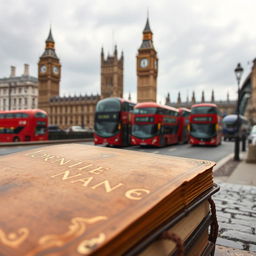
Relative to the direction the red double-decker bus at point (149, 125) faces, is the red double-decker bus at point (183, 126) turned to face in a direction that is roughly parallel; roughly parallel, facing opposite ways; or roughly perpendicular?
roughly parallel

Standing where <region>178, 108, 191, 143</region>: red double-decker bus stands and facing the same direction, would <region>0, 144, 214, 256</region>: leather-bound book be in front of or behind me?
in front

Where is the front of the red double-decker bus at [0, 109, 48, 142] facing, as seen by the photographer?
facing the viewer and to the right of the viewer

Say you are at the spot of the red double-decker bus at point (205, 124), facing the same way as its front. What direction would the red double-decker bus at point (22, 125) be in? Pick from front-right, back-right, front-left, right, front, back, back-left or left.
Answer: right

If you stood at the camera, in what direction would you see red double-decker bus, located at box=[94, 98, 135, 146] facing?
facing the viewer and to the left of the viewer

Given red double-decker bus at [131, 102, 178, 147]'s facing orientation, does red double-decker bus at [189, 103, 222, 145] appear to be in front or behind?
behind

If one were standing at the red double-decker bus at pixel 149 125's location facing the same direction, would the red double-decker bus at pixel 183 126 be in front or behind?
behind

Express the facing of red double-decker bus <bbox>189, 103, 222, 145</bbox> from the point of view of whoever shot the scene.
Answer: facing the viewer

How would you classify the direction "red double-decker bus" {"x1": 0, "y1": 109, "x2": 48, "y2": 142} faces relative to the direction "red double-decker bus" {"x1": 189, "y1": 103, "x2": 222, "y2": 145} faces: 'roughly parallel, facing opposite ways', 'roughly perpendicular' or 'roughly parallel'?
roughly perpendicular

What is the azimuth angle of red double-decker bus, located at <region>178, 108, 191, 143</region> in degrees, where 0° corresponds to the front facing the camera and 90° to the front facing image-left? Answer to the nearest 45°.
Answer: approximately 45°

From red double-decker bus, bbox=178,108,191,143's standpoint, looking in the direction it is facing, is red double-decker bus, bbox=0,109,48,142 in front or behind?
in front

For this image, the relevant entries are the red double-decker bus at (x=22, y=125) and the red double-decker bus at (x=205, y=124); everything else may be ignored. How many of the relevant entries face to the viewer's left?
0

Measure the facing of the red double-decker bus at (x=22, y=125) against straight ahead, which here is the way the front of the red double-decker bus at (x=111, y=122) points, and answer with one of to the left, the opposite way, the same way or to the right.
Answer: to the left
